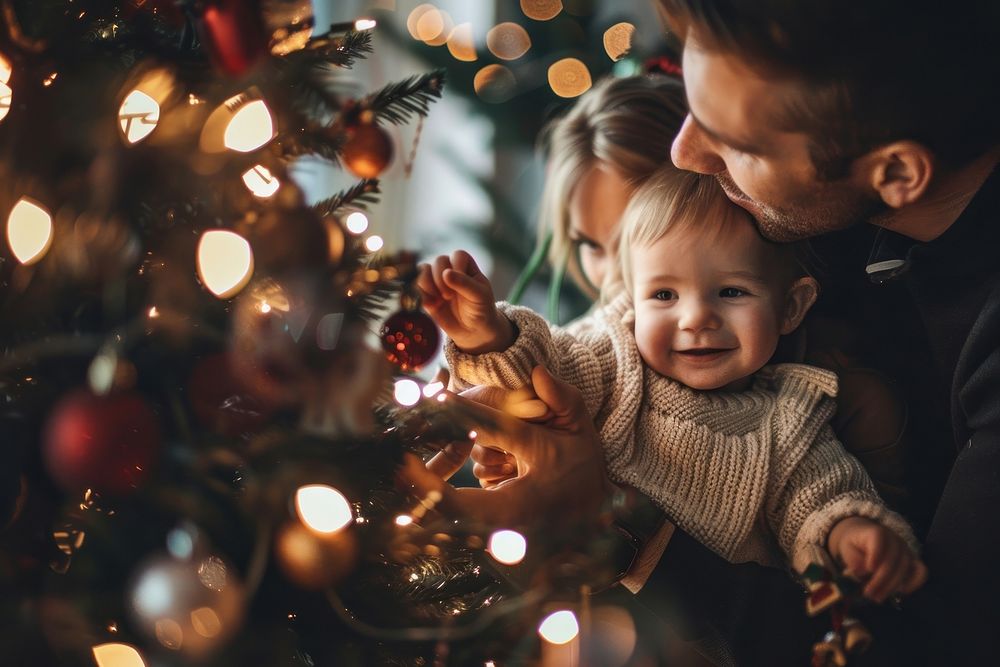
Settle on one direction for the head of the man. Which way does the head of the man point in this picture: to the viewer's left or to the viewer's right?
to the viewer's left

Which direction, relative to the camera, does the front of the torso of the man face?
to the viewer's left
